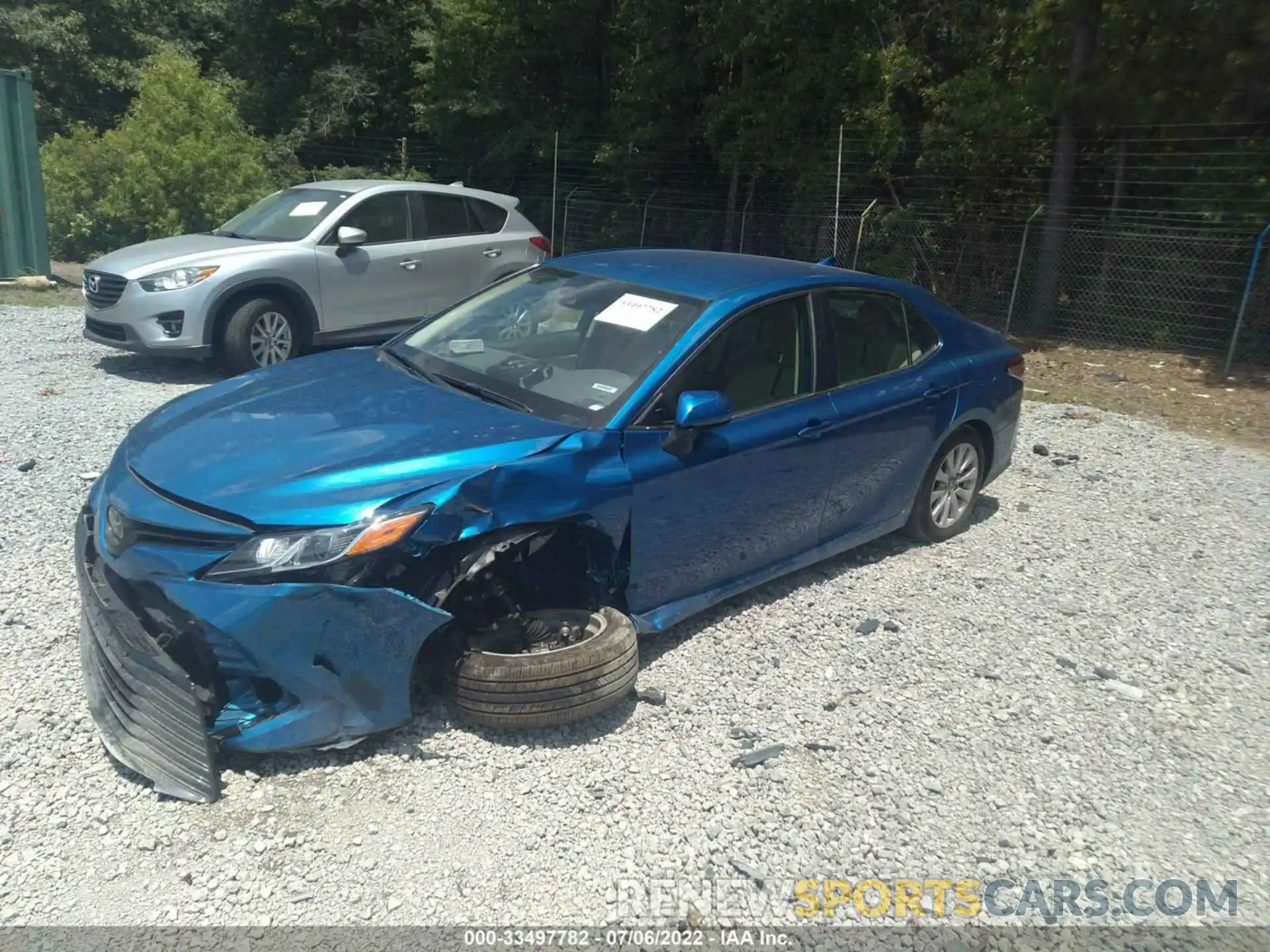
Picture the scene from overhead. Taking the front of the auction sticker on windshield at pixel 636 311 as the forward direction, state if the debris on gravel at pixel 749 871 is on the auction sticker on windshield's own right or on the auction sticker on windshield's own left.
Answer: on the auction sticker on windshield's own left

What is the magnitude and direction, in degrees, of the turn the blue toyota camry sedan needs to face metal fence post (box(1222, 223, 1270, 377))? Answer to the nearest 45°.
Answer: approximately 180°

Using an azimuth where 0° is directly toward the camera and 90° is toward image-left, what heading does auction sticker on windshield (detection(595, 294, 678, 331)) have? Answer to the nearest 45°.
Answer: approximately 45°

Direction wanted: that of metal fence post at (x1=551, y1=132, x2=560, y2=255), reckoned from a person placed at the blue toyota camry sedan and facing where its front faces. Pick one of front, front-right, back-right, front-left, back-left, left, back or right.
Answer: back-right

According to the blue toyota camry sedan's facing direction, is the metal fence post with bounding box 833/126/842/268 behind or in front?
behind

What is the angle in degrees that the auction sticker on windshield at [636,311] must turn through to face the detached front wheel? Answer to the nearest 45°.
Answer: approximately 45° to its left

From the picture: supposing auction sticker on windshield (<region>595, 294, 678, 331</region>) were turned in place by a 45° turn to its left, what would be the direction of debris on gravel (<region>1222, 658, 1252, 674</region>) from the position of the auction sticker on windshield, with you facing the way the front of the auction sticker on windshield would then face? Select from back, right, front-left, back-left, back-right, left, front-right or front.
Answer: left

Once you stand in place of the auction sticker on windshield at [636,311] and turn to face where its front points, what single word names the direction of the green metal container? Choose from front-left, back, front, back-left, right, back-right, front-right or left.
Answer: right

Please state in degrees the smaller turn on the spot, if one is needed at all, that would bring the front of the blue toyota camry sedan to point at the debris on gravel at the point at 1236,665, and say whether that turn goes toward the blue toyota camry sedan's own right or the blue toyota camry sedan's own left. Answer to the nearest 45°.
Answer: approximately 135° to the blue toyota camry sedan's own left

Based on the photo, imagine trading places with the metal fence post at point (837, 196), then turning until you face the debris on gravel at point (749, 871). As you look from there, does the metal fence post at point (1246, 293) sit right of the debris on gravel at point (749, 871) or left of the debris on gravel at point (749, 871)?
left

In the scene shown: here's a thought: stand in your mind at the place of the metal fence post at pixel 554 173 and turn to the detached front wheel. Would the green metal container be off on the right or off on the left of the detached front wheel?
right

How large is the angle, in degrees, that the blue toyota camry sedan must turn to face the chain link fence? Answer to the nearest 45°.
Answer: approximately 180°
